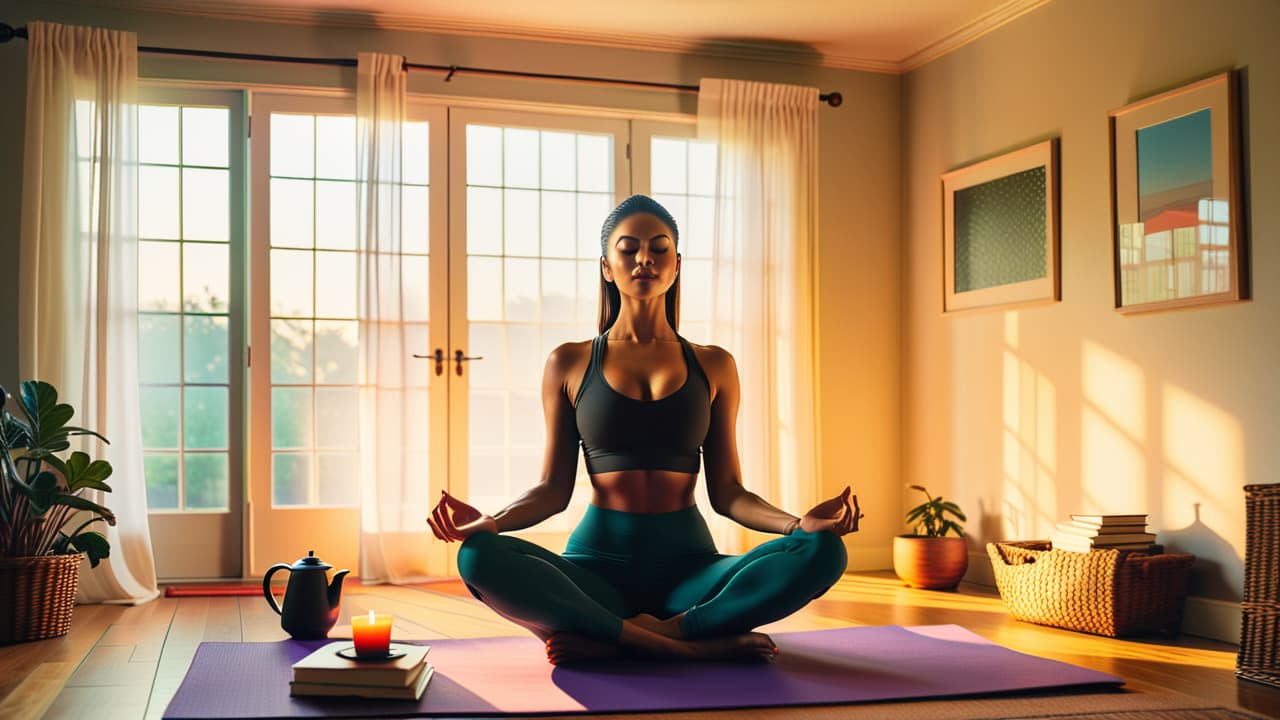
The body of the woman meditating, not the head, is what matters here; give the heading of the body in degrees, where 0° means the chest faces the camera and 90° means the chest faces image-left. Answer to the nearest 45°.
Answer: approximately 0°

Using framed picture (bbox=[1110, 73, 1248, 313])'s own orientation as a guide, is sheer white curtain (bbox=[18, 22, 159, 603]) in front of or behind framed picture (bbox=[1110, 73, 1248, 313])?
in front

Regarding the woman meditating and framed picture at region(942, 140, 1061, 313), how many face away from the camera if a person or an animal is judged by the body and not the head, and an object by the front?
0

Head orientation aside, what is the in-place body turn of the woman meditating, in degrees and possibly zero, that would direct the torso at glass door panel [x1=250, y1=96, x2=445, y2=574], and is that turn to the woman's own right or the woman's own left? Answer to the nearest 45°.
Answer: approximately 135° to the woman's own right

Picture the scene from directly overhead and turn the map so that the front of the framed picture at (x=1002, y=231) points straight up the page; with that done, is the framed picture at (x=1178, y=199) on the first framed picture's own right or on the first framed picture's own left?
on the first framed picture's own left

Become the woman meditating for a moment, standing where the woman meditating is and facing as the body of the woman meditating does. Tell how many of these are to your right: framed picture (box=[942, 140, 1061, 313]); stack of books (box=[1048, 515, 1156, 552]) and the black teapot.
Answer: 1

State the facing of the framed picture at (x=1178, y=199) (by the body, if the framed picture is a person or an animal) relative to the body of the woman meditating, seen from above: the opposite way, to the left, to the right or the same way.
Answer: to the right

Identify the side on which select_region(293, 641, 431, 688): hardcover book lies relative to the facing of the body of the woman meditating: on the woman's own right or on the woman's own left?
on the woman's own right

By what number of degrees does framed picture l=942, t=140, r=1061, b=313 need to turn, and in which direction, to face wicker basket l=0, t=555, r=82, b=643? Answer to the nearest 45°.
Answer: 0° — it already faces it

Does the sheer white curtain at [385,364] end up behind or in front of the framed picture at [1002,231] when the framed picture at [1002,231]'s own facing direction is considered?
in front
